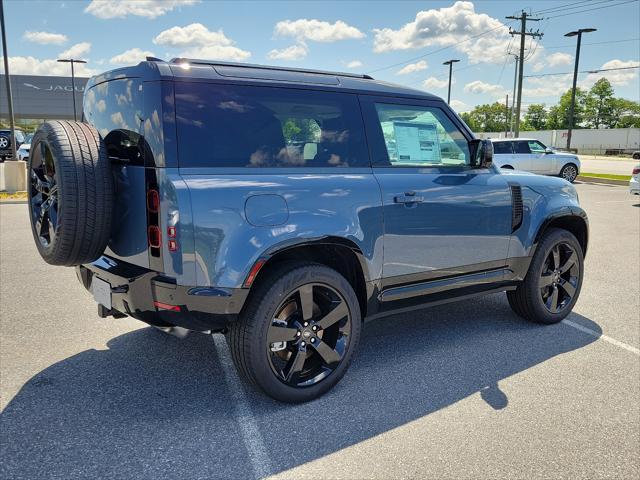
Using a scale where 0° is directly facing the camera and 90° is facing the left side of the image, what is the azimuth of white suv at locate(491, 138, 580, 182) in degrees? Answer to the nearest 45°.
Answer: approximately 270°

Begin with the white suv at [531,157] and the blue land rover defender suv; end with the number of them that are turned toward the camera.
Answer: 0

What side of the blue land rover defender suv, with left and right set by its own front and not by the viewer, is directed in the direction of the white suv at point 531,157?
front

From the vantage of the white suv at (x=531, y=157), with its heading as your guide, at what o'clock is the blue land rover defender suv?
The blue land rover defender suv is roughly at 3 o'clock from the white suv.

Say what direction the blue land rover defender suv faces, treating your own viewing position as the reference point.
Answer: facing away from the viewer and to the right of the viewer
